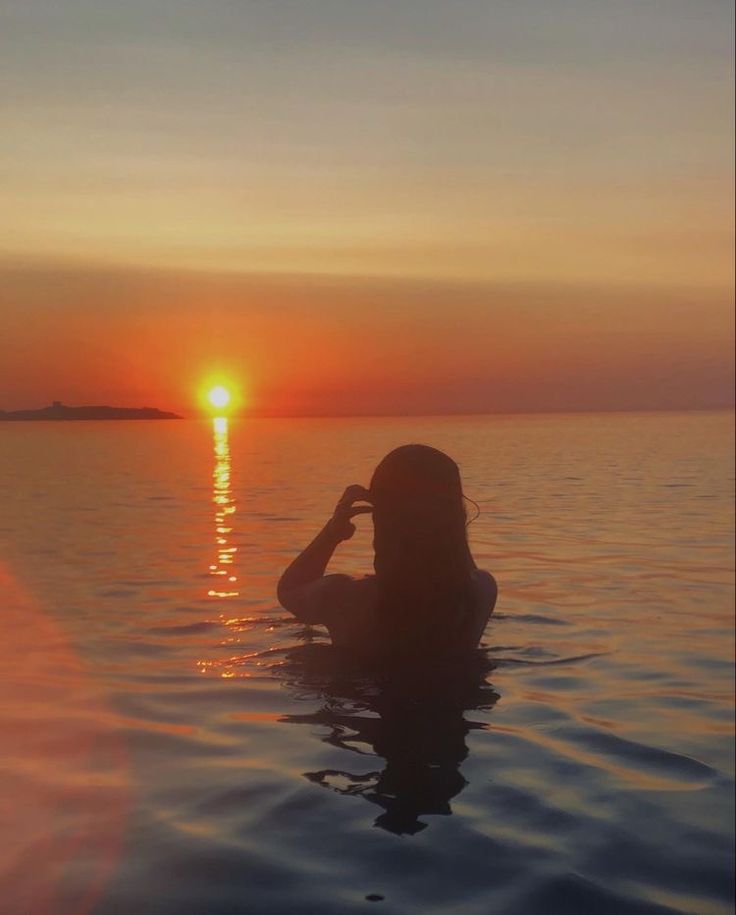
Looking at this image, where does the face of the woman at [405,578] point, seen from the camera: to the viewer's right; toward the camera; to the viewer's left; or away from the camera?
away from the camera

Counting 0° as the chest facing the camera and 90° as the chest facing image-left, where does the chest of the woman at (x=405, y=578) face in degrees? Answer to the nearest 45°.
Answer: approximately 180°
